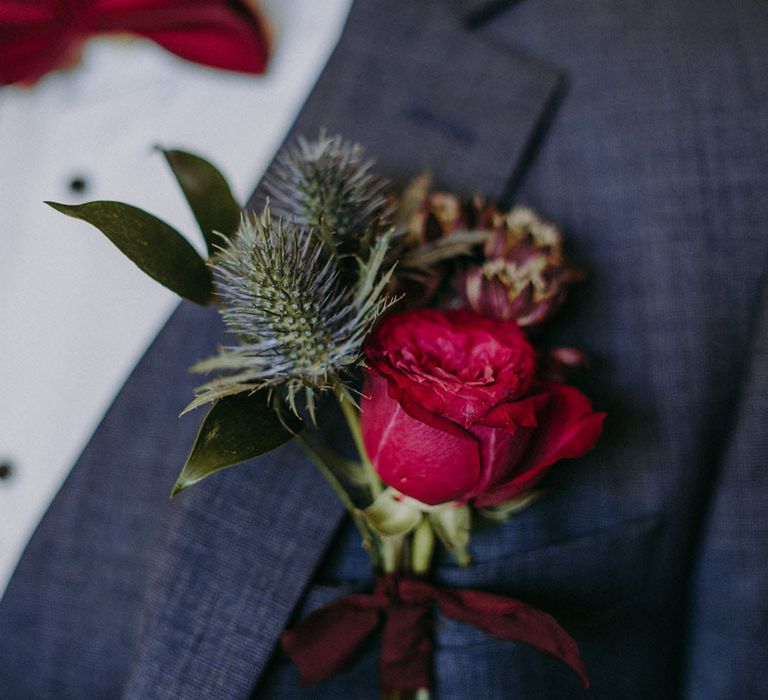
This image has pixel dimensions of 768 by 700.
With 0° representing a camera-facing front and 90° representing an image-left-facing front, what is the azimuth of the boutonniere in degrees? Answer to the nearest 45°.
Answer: approximately 0°
